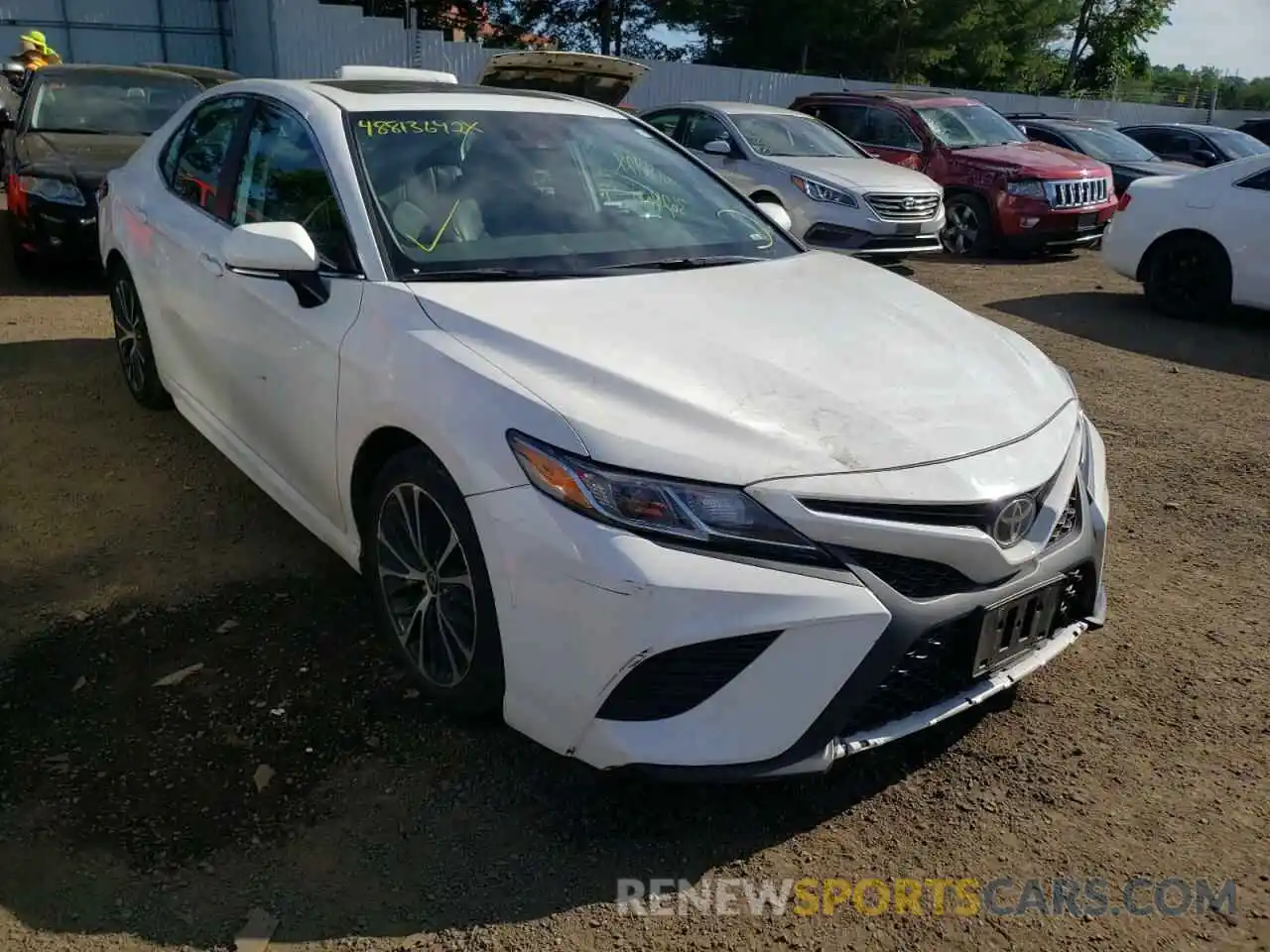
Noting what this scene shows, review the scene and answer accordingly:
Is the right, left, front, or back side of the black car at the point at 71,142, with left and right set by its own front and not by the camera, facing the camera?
front

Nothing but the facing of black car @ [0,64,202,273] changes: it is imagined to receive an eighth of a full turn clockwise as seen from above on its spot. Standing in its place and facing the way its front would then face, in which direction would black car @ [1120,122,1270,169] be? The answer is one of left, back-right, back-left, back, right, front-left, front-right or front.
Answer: back-left

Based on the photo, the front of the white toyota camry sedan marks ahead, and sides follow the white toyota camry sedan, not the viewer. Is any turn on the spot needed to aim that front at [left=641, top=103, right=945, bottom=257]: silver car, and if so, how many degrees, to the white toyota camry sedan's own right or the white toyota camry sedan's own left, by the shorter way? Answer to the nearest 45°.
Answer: approximately 135° to the white toyota camry sedan's own left

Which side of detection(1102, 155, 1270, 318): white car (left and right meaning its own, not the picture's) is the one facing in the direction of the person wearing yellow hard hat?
back

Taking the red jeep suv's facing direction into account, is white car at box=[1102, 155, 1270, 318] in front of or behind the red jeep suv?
in front

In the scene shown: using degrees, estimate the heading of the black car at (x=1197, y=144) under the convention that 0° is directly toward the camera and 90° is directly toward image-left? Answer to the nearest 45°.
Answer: approximately 315°

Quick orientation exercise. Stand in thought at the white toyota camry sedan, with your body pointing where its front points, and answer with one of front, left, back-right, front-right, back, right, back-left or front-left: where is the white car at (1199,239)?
left

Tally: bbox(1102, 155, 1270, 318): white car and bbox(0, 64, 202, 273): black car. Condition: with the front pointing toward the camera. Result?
1

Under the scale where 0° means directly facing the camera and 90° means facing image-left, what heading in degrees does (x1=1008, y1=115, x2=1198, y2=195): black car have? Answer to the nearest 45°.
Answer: approximately 315°

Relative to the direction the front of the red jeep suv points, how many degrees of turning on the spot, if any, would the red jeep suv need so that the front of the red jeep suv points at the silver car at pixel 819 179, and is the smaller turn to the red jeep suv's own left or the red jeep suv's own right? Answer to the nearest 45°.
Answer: approximately 90° to the red jeep suv's own right

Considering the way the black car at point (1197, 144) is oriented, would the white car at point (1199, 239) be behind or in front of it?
in front

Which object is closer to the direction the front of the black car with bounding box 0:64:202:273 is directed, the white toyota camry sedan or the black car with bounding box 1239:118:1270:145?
the white toyota camry sedan

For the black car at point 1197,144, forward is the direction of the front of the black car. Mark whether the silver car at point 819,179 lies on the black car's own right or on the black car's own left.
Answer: on the black car's own right

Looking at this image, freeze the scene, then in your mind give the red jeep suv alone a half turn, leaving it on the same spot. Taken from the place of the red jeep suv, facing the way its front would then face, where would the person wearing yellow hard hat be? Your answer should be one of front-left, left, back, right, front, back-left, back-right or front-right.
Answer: front-left

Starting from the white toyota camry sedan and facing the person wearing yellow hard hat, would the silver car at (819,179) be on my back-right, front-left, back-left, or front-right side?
front-right

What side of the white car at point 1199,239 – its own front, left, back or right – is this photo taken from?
right

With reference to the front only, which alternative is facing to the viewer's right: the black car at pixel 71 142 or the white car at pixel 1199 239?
the white car
